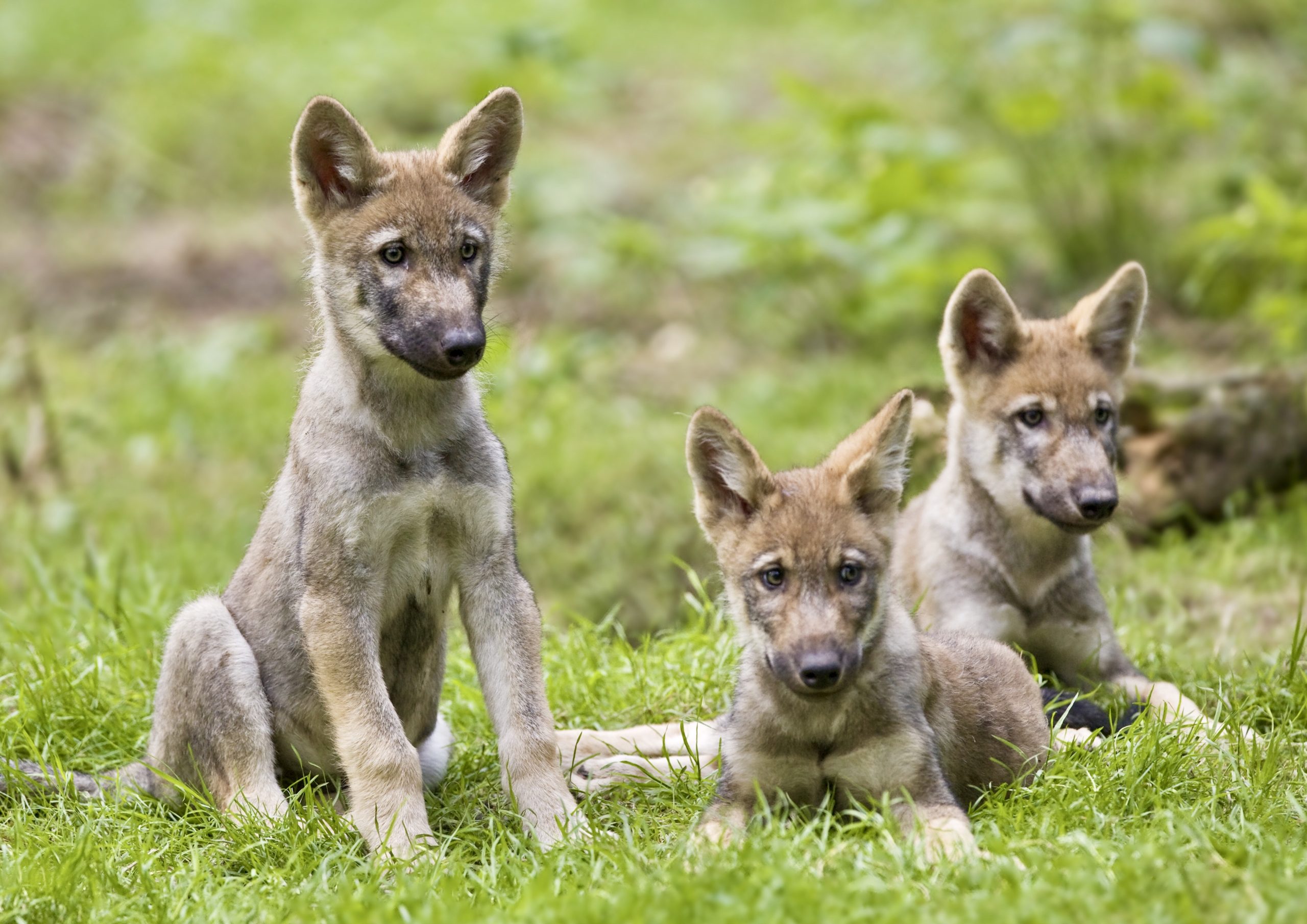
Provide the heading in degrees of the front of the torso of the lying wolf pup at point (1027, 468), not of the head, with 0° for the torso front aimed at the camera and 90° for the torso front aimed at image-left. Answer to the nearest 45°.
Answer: approximately 315°

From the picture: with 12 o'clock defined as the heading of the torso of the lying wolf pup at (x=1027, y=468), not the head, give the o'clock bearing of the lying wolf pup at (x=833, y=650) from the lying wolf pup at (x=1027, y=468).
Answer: the lying wolf pup at (x=833, y=650) is roughly at 2 o'clock from the lying wolf pup at (x=1027, y=468).

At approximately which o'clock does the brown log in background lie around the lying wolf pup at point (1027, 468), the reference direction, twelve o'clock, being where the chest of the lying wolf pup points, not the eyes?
The brown log in background is roughly at 8 o'clock from the lying wolf pup.

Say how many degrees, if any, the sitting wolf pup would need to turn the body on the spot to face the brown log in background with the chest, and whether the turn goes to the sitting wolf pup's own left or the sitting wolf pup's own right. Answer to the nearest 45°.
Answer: approximately 90° to the sitting wolf pup's own left

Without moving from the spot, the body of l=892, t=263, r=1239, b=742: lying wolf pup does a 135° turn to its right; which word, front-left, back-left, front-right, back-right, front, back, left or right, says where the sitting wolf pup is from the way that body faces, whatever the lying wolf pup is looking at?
front-left

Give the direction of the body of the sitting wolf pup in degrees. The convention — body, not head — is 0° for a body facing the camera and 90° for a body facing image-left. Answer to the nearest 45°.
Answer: approximately 315°

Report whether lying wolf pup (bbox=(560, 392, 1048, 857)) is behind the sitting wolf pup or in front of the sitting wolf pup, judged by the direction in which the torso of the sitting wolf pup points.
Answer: in front

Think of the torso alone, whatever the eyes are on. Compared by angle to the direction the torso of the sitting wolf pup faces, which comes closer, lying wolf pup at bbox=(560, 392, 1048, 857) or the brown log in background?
the lying wolf pup
